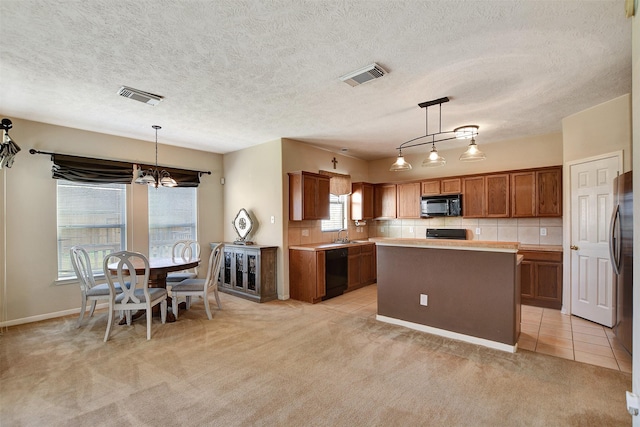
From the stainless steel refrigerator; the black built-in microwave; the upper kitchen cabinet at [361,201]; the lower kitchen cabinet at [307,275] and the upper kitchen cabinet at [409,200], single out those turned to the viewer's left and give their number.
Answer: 1

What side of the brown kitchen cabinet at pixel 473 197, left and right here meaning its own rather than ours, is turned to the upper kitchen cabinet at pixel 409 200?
right

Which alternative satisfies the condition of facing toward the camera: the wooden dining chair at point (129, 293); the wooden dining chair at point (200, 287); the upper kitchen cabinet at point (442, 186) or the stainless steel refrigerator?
the upper kitchen cabinet

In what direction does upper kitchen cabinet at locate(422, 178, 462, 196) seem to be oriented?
toward the camera

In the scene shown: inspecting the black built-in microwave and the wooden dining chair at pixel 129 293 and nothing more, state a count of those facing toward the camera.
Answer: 1

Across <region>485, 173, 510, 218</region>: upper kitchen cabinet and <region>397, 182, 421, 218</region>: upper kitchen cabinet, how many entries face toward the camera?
2

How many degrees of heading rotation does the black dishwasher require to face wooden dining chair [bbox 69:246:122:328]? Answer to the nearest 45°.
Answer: approximately 90° to its right

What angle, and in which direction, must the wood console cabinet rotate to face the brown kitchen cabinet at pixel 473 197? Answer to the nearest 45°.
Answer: approximately 135° to its left

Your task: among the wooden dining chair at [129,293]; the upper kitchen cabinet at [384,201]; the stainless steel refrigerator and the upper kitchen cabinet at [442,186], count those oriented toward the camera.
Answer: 2

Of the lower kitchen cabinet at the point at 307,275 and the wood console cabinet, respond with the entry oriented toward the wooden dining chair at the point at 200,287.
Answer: the wood console cabinet

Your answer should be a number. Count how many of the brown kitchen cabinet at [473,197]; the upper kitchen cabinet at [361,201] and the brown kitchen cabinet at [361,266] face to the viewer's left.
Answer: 0

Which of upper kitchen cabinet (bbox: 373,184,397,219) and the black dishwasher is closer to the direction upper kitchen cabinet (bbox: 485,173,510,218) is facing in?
the black dishwasher

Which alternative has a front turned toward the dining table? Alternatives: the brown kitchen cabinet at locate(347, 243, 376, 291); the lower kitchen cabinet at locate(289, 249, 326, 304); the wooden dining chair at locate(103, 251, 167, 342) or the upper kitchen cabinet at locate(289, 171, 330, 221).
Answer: the wooden dining chair

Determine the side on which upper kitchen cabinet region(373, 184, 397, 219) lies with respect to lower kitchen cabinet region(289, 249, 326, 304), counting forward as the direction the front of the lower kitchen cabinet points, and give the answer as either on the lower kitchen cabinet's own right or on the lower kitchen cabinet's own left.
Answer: on the lower kitchen cabinet's own left

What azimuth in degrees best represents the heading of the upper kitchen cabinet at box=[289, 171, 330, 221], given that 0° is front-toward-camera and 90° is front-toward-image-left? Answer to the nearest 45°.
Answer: approximately 315°

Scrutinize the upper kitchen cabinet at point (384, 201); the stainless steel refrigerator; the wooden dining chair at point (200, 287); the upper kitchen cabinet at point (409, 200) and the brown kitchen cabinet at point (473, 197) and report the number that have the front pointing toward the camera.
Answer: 3

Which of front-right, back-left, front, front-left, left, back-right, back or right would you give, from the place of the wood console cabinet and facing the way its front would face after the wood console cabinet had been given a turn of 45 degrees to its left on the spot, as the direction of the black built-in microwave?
left

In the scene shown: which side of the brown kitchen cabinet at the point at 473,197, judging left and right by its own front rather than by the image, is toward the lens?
front

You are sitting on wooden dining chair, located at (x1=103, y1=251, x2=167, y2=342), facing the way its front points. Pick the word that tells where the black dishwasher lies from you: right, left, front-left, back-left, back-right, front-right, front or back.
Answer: front-right

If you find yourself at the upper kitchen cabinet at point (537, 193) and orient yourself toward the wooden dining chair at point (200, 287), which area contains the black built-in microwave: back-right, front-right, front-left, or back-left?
front-right
